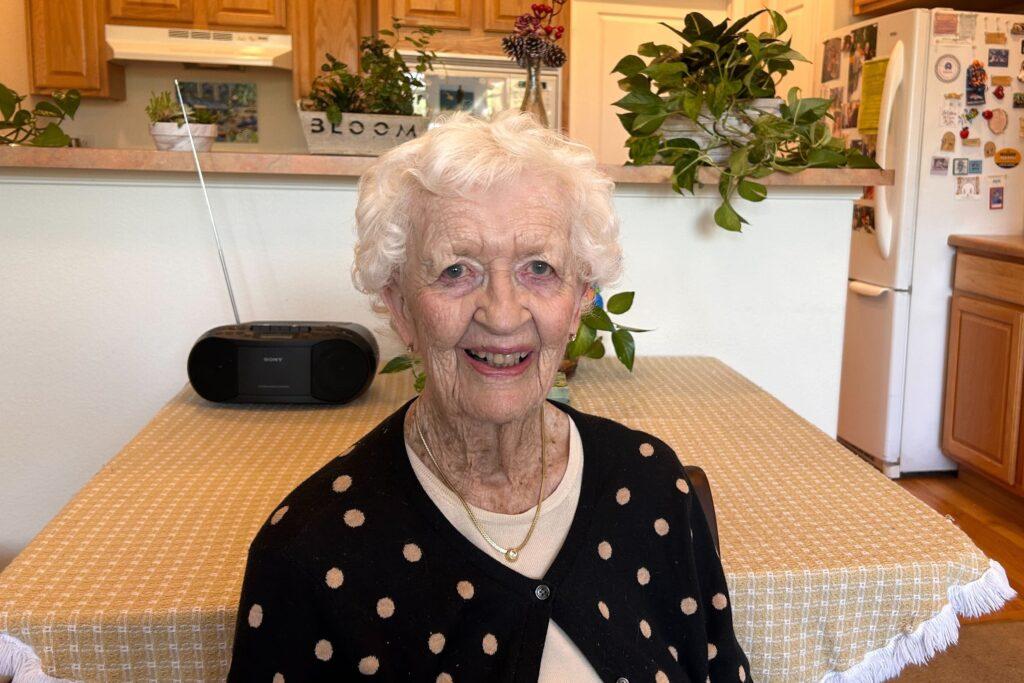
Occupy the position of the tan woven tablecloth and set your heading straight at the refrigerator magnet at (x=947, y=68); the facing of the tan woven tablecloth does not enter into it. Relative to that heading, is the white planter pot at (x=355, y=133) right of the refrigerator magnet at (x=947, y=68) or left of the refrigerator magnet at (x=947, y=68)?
left

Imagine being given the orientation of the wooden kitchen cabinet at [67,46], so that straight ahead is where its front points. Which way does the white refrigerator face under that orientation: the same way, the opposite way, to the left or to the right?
to the right

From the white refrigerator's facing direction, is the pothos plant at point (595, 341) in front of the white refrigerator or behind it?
in front

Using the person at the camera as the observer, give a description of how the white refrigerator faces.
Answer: facing the viewer and to the left of the viewer

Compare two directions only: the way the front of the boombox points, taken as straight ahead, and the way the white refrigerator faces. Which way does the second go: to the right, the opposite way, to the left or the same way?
to the right

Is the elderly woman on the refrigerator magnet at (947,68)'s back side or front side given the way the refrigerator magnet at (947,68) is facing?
on the front side

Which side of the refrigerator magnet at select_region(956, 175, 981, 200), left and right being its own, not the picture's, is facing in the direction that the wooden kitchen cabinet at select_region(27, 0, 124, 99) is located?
right

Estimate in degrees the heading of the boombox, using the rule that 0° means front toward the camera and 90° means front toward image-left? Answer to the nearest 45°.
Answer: approximately 0°

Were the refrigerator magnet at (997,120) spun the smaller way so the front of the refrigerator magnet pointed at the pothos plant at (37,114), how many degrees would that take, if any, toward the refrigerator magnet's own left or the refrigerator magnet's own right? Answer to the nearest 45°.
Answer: approximately 45° to the refrigerator magnet's own right

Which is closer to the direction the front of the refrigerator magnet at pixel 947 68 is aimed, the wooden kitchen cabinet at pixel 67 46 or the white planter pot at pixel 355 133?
the white planter pot
